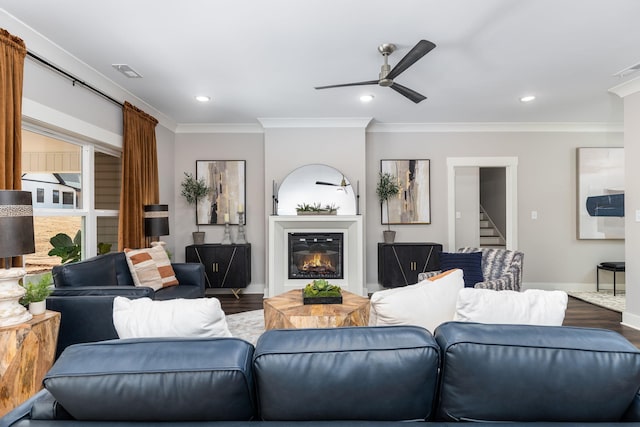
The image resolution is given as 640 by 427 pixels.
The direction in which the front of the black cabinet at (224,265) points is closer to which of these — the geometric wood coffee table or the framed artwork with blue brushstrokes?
the geometric wood coffee table

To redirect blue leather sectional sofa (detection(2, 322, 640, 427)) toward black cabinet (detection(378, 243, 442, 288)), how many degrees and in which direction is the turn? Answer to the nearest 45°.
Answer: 0° — it already faces it

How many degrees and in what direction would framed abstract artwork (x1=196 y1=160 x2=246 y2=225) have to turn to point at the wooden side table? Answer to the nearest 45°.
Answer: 0° — it already faces it

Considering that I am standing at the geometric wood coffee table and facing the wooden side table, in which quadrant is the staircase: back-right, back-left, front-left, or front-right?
back-right

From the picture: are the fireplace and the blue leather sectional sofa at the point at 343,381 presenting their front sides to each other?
yes

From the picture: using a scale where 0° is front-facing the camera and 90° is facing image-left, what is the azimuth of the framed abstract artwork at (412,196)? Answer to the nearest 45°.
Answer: approximately 0°
